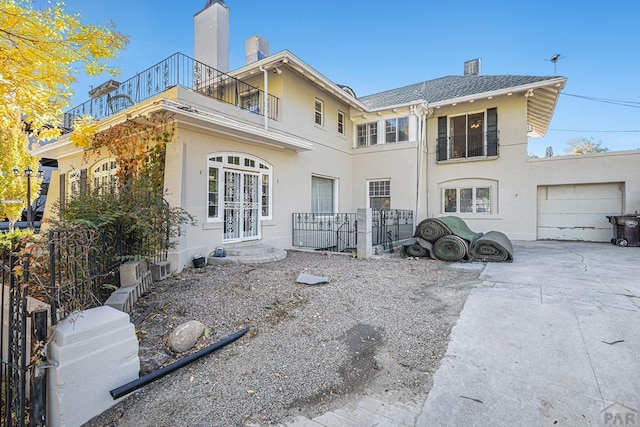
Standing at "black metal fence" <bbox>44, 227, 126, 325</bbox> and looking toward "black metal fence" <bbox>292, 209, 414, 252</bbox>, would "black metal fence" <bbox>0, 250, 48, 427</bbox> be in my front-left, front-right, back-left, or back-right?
back-right

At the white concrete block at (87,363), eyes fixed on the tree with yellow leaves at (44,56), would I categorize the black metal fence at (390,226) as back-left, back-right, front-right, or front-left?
front-right

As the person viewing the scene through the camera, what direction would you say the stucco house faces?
facing the viewer and to the left of the viewer

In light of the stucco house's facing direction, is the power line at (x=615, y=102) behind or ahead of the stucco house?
behind

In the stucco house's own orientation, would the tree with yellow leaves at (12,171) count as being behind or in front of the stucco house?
in front

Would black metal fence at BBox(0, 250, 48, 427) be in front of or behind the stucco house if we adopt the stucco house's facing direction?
in front

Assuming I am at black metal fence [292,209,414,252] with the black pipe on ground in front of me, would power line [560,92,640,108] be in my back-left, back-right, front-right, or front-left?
back-left
